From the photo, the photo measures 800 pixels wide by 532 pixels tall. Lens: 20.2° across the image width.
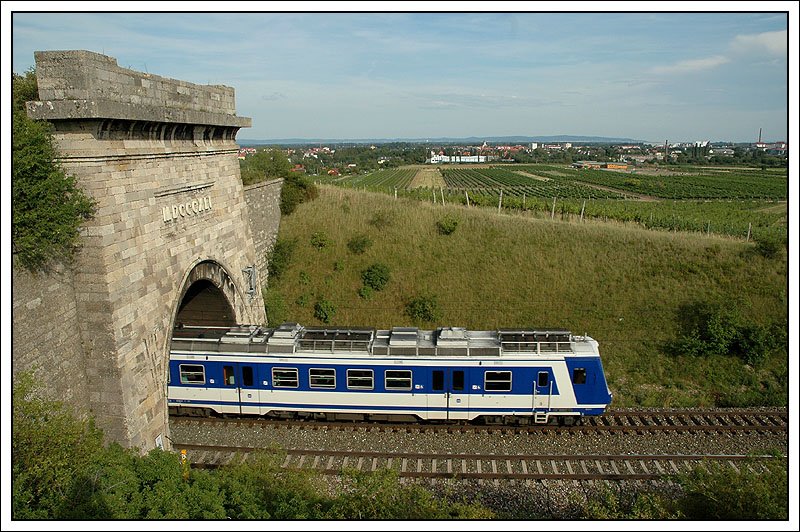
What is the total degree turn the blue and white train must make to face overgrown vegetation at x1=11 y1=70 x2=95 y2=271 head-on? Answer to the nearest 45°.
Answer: approximately 135° to its right

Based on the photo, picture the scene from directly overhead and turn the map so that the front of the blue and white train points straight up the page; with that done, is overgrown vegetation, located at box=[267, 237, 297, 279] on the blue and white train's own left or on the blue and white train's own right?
on the blue and white train's own left

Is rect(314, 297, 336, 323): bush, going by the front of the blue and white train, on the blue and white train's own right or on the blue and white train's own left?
on the blue and white train's own left

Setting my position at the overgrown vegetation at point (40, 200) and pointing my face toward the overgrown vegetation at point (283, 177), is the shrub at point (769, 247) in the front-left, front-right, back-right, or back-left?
front-right

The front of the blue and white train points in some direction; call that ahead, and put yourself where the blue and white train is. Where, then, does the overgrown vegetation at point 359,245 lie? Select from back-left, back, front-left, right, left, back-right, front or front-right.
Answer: left

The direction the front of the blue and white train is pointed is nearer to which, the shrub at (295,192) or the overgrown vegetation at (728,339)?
the overgrown vegetation

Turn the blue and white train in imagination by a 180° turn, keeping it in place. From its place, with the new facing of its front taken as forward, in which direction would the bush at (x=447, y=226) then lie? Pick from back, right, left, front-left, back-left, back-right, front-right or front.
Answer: right

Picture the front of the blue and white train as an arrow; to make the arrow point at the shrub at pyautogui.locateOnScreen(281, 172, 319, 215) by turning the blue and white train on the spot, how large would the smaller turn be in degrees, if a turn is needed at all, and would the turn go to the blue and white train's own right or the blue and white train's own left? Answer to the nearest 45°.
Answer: approximately 90° to the blue and white train's own left

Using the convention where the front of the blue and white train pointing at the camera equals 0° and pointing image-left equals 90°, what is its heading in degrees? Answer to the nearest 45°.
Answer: approximately 270°
